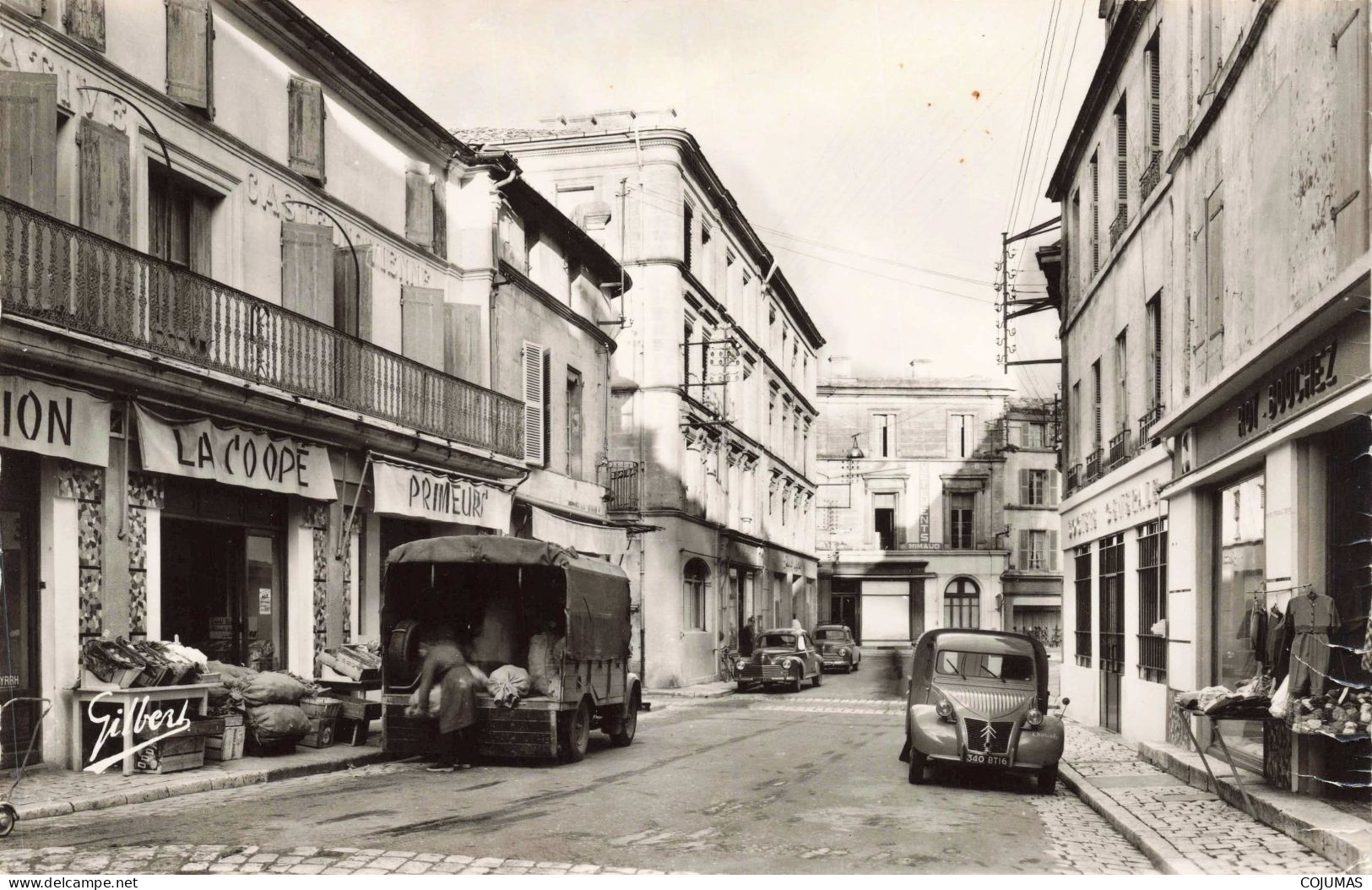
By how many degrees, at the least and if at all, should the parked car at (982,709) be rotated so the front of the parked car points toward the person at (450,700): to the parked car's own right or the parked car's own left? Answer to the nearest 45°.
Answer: approximately 90° to the parked car's own right

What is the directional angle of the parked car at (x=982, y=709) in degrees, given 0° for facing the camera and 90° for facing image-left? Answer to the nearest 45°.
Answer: approximately 0°

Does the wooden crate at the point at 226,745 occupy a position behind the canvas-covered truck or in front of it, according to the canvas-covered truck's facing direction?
behind

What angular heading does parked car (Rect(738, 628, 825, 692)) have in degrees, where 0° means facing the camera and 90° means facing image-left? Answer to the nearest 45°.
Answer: approximately 45°

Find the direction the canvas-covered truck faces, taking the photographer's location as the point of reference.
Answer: facing away from the viewer and to the right of the viewer

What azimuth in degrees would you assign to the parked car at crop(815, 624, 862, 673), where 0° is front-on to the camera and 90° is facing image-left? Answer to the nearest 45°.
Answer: approximately 45°

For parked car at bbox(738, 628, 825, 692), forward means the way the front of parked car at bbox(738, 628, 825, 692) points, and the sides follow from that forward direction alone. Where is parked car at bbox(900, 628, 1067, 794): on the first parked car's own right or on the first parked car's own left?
on the first parked car's own left

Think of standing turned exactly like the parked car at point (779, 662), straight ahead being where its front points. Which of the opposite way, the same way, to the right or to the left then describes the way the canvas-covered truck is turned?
the opposite way

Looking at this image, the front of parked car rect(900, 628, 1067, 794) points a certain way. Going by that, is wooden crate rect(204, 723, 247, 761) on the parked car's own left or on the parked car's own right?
on the parked car's own right

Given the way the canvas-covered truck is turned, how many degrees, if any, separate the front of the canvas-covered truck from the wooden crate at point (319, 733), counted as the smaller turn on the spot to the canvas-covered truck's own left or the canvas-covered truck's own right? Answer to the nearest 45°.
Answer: approximately 135° to the canvas-covered truck's own left
